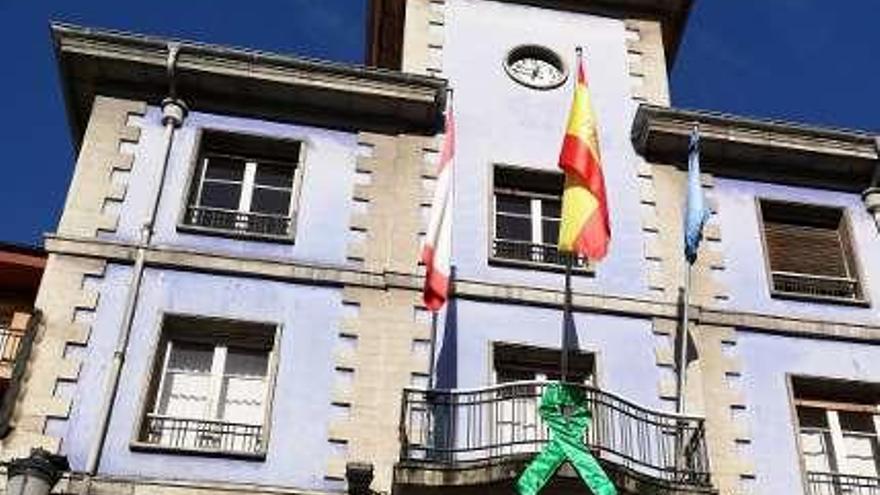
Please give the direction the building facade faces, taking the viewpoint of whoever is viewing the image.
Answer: facing the viewer
